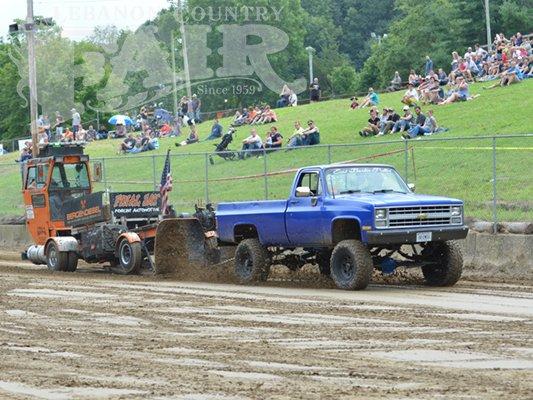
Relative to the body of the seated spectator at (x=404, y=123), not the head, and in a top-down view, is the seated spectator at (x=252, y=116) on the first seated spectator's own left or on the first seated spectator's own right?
on the first seated spectator's own right

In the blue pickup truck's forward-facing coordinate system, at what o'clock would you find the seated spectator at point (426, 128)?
The seated spectator is roughly at 8 o'clock from the blue pickup truck.

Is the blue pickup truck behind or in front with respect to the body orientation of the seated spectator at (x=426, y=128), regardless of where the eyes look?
in front

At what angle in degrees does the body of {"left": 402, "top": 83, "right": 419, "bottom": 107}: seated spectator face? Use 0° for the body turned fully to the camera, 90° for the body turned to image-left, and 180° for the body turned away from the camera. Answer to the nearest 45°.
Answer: approximately 0°

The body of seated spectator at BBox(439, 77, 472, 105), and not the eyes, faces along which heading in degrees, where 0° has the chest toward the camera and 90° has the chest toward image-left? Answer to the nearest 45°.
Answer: approximately 45°

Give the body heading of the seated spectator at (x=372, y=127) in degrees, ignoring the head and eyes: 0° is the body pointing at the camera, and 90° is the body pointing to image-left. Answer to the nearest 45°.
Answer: approximately 45°

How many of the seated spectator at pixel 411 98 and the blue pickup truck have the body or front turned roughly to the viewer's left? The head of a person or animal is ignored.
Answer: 0

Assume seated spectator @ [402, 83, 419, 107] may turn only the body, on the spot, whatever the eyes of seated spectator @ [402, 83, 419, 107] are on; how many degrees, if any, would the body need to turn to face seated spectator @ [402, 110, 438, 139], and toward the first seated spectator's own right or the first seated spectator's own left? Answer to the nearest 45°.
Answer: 0° — they already face them

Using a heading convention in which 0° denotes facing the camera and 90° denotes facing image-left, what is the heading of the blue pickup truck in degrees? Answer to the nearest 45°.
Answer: approximately 315°

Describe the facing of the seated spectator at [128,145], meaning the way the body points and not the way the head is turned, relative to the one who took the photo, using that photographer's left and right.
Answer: facing the viewer and to the left of the viewer
